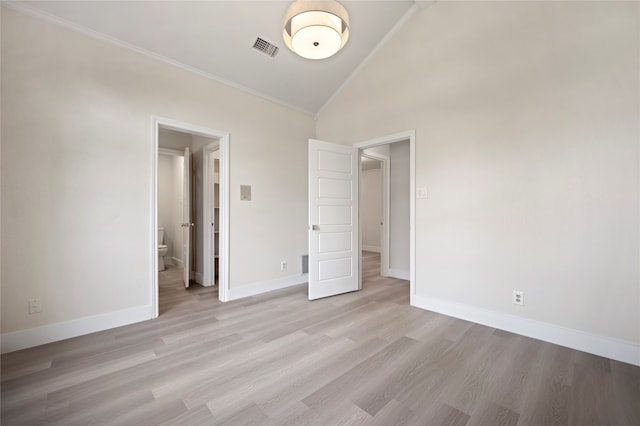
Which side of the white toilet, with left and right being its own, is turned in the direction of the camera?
right

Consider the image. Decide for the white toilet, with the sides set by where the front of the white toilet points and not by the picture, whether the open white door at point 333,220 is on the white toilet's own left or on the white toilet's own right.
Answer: on the white toilet's own left
